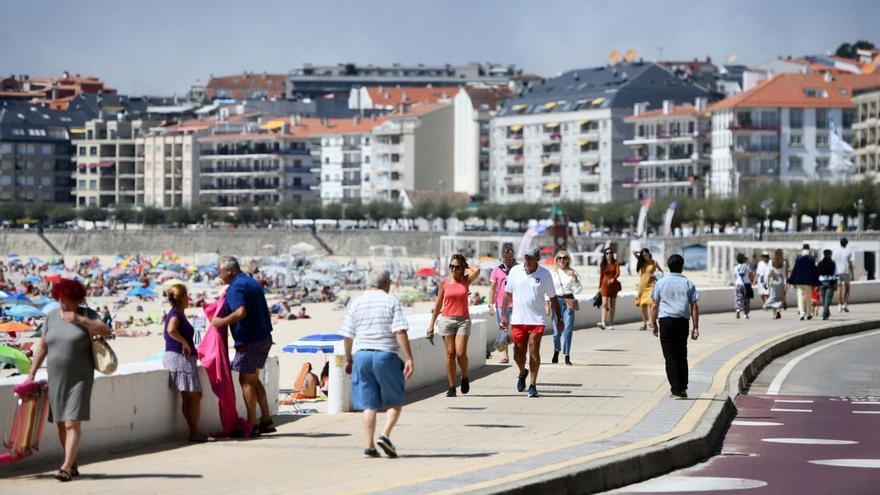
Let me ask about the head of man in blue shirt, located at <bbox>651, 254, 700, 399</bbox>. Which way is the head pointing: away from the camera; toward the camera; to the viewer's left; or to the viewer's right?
away from the camera

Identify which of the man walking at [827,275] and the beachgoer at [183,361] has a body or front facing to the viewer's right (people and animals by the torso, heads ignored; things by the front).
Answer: the beachgoer

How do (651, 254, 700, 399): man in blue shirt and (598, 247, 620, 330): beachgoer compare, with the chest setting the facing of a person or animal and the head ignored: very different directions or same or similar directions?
very different directions

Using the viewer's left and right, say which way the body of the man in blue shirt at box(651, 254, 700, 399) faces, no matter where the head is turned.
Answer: facing away from the viewer

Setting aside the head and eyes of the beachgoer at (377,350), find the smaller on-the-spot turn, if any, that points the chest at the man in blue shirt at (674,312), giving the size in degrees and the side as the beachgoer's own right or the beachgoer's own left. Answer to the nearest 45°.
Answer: approximately 45° to the beachgoer's own right

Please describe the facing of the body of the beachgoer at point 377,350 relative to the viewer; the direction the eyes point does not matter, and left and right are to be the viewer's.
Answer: facing away from the viewer
